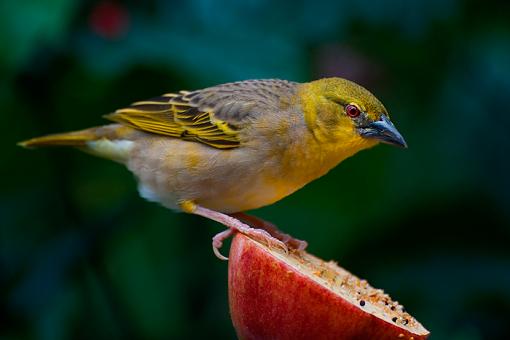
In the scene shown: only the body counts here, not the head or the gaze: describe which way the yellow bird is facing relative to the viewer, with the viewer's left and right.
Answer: facing to the right of the viewer
